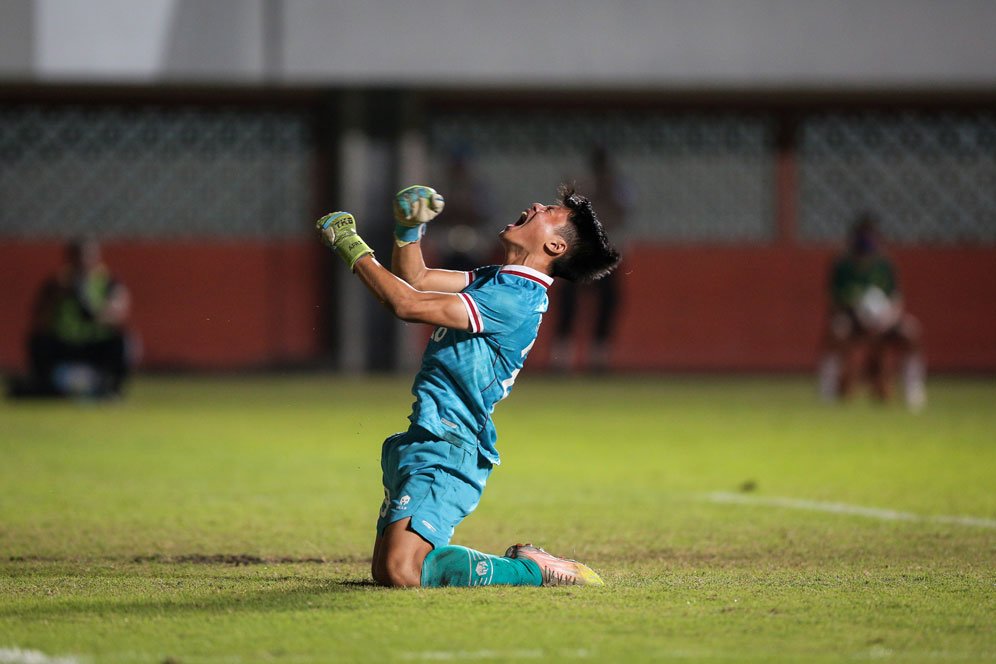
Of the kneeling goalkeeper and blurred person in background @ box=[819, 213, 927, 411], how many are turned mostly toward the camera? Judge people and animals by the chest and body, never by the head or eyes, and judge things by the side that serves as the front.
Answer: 1

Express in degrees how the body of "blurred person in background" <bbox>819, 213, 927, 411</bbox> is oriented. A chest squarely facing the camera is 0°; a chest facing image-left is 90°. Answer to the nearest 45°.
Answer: approximately 0°

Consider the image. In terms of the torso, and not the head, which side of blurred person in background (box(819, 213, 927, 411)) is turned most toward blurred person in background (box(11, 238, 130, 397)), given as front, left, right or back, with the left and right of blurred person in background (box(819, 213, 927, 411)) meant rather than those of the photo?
right

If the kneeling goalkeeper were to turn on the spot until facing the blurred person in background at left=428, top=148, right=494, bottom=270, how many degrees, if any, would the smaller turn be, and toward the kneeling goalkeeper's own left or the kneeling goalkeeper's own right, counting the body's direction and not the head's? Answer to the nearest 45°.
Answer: approximately 90° to the kneeling goalkeeper's own right

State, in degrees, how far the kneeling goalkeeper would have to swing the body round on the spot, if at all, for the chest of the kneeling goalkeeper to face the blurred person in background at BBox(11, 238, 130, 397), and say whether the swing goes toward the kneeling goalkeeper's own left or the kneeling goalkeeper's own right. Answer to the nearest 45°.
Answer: approximately 90° to the kneeling goalkeeper's own right

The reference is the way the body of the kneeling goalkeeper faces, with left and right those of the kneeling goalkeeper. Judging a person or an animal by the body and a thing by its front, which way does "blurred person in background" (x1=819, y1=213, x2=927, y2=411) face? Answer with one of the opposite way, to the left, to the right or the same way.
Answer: to the left

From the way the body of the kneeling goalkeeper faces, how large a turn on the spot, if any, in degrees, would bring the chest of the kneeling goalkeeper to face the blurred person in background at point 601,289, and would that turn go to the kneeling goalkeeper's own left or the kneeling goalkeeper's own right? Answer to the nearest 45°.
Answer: approximately 90° to the kneeling goalkeeper's own right

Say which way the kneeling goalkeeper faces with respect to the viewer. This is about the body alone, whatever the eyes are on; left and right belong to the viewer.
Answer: facing to the left of the viewer

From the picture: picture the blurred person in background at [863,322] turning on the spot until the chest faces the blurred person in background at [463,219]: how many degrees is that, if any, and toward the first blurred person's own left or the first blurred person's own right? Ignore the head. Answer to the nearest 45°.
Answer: approximately 135° to the first blurred person's own right

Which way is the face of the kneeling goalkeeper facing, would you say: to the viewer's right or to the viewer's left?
to the viewer's left

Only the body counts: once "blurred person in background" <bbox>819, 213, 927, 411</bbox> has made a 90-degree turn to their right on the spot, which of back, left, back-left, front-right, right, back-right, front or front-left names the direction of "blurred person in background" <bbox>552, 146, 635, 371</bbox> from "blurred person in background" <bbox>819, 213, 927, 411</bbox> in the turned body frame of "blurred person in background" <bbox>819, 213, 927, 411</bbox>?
front-right

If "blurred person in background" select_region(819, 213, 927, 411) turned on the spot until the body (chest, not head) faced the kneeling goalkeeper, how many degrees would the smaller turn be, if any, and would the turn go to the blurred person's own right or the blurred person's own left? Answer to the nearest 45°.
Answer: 0° — they already face them

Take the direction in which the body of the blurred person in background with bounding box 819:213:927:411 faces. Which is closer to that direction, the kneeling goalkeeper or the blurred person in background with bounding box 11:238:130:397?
the kneeling goalkeeper
